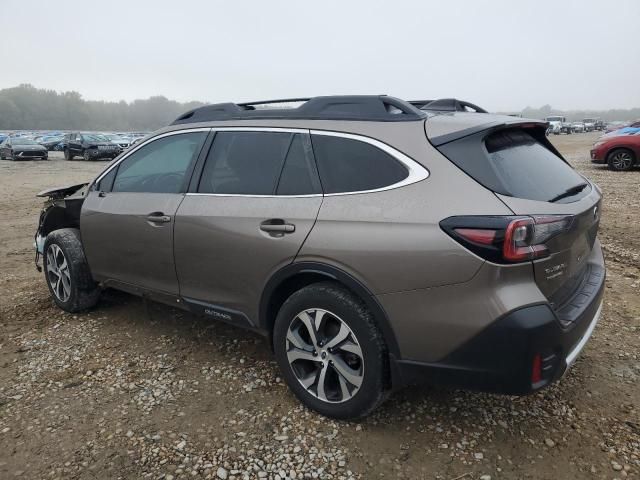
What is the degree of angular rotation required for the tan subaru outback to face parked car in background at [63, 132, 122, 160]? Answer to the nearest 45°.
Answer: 0° — it already faces it

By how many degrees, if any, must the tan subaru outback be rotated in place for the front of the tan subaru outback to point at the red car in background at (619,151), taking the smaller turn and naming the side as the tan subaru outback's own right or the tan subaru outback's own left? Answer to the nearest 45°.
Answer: approximately 90° to the tan subaru outback's own right

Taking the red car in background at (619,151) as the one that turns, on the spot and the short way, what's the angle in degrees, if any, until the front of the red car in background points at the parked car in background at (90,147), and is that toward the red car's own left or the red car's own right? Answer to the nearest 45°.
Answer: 0° — it already faces it

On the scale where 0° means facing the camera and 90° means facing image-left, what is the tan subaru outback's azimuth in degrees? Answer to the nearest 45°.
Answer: approximately 135°

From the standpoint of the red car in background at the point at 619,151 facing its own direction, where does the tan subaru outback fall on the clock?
The tan subaru outback is roughly at 9 o'clock from the red car in background.

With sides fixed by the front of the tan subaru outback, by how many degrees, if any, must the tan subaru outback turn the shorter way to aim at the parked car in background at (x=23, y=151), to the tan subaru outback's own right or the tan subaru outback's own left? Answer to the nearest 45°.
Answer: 0° — it already faces it

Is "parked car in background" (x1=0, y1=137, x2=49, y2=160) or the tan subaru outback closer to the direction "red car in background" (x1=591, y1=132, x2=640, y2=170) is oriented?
the parked car in background

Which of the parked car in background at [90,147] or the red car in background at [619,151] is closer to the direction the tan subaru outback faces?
the parked car in background

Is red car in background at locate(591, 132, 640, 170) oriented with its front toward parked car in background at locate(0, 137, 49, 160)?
yes

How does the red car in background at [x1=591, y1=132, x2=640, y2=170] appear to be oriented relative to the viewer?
to the viewer's left
